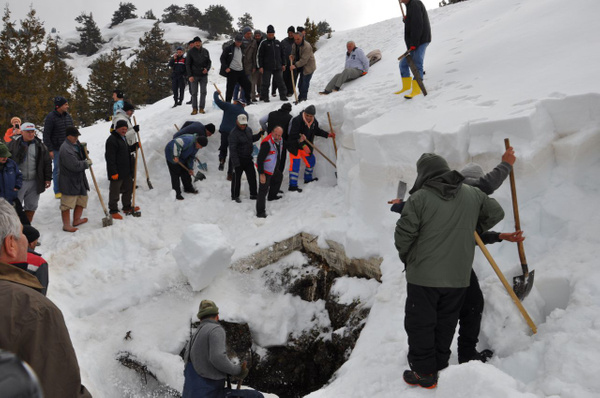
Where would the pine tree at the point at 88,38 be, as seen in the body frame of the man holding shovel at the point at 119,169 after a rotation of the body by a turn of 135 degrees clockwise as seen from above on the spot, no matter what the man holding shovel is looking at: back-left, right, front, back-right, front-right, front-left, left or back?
right

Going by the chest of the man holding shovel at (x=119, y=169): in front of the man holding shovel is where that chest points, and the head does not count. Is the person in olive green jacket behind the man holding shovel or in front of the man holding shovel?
in front

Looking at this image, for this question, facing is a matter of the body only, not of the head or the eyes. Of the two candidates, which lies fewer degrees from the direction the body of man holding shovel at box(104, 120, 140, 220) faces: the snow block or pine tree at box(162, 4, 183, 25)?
the snow block

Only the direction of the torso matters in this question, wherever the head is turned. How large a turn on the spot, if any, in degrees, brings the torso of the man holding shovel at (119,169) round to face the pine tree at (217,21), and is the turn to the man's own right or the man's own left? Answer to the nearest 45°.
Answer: approximately 135° to the man's own left

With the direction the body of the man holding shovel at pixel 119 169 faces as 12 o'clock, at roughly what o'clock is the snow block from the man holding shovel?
The snow block is roughly at 1 o'clock from the man holding shovel.

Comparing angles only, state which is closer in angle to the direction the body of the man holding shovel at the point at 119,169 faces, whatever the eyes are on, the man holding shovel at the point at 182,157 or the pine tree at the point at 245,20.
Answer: the man holding shovel

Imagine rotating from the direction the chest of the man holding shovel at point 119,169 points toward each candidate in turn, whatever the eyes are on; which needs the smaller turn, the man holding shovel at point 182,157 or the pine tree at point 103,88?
the man holding shovel

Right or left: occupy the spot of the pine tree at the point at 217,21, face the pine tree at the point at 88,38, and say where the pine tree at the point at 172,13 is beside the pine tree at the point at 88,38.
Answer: right

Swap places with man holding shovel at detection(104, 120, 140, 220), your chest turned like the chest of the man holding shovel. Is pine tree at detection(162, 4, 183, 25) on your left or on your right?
on your left

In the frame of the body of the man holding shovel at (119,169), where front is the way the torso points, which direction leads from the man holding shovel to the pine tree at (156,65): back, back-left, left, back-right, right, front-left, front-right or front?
back-left

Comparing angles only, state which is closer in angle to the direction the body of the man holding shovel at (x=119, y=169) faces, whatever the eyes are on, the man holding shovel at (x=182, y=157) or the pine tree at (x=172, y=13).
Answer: the man holding shovel

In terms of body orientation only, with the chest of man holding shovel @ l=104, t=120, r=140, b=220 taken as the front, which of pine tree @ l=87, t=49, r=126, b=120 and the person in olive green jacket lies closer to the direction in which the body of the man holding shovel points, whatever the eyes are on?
the person in olive green jacket

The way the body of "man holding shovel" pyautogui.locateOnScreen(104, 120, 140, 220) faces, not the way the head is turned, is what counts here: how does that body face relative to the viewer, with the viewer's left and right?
facing the viewer and to the right of the viewer

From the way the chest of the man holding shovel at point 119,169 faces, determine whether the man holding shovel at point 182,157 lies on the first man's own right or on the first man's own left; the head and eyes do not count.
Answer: on the first man's own left
